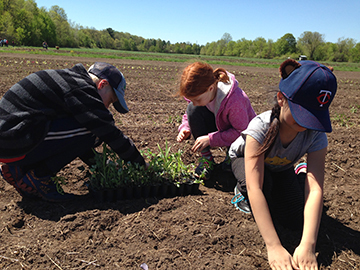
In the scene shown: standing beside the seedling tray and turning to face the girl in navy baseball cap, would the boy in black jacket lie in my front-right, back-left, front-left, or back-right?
back-right

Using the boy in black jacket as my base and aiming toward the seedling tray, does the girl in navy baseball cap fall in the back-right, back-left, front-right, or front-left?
front-right

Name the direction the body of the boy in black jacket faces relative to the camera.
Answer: to the viewer's right

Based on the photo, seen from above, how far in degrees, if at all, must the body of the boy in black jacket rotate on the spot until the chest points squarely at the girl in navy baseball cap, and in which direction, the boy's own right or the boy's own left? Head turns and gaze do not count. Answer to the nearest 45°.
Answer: approximately 45° to the boy's own right

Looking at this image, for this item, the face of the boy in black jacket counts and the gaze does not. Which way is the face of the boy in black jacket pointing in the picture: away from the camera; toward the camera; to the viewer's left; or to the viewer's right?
to the viewer's right

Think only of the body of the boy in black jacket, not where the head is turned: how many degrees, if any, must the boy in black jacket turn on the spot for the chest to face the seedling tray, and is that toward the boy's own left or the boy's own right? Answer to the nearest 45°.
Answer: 0° — they already face it
